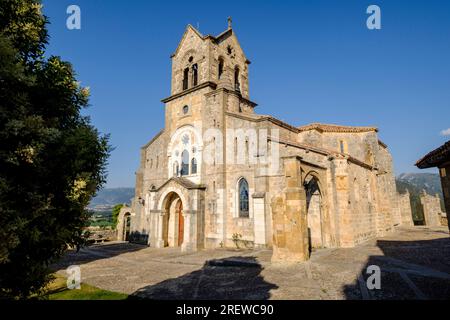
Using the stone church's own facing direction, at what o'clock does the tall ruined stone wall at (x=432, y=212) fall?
The tall ruined stone wall is roughly at 6 o'clock from the stone church.

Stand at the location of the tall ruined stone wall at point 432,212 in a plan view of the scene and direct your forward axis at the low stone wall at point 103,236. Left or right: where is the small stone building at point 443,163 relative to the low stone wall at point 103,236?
left

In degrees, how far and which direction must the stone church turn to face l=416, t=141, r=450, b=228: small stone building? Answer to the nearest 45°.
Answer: approximately 90° to its left

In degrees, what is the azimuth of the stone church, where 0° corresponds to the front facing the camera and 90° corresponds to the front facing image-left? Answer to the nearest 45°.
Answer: approximately 45°

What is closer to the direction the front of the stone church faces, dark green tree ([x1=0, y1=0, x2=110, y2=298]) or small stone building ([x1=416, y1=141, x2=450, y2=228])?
the dark green tree

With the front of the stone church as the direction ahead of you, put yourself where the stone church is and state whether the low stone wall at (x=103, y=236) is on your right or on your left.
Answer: on your right

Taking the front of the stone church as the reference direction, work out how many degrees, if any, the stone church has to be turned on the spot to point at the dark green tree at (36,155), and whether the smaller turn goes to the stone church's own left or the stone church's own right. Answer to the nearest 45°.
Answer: approximately 45° to the stone church's own left

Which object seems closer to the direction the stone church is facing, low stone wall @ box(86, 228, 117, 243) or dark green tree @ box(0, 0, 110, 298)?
the dark green tree
